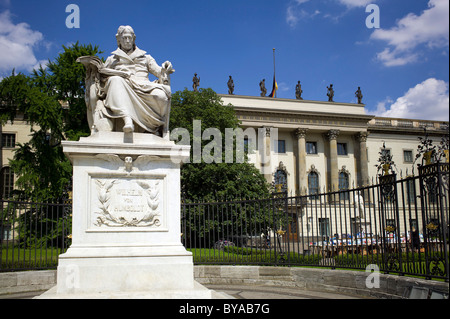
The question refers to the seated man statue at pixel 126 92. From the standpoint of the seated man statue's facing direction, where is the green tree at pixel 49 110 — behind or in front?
behind

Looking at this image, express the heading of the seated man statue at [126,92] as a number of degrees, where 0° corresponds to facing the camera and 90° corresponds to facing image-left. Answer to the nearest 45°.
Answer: approximately 0°

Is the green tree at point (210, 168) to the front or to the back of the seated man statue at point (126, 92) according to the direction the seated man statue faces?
to the back

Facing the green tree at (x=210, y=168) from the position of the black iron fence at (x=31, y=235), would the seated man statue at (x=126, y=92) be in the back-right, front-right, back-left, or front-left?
back-right
